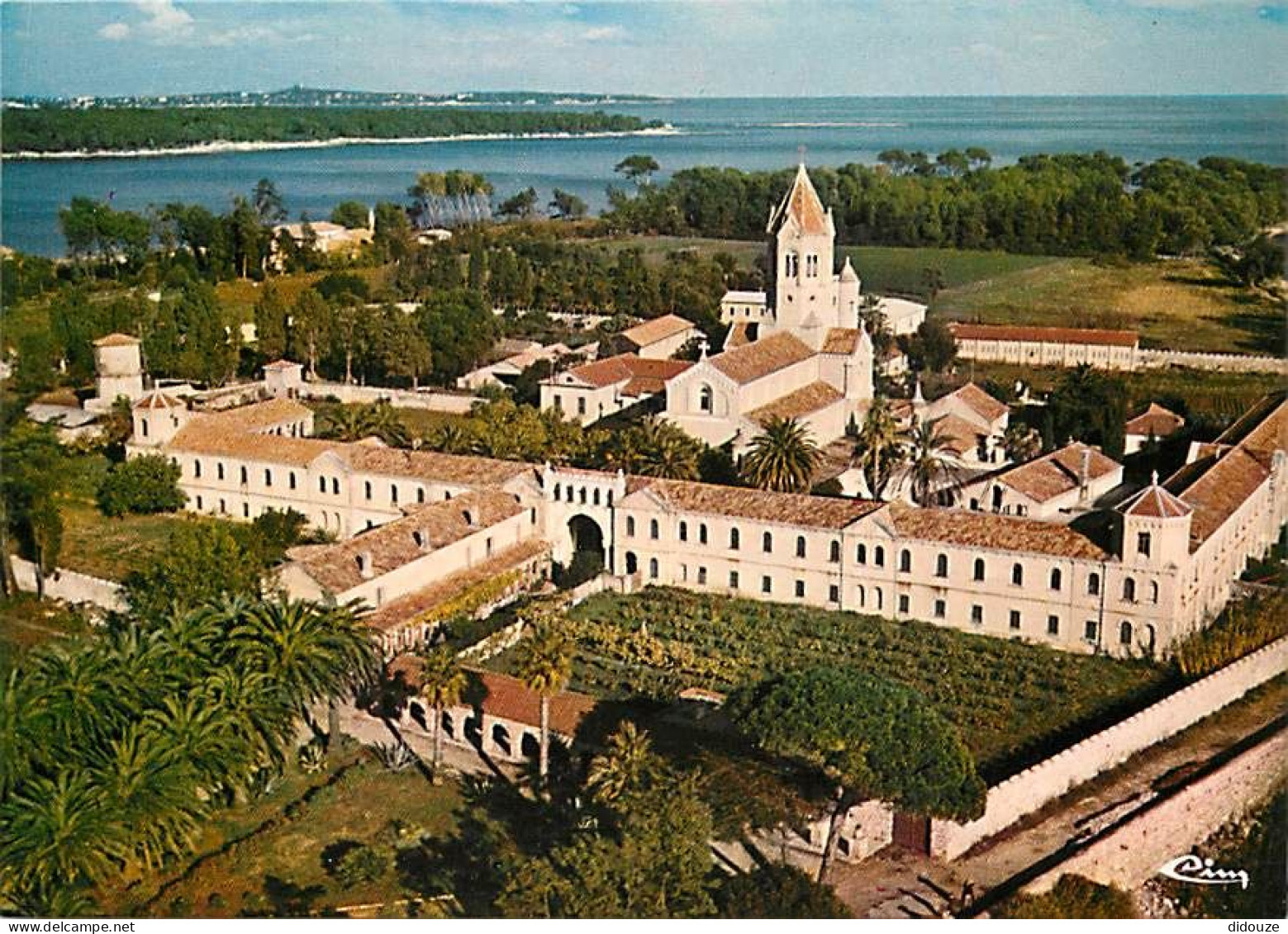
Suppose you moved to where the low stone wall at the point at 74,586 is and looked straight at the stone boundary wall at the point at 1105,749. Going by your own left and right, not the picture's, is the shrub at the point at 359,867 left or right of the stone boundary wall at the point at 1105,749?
right

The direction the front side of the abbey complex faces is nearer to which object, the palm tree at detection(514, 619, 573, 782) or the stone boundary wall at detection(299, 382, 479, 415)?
the palm tree

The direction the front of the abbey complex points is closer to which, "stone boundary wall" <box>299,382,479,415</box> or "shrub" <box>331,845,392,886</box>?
the shrub

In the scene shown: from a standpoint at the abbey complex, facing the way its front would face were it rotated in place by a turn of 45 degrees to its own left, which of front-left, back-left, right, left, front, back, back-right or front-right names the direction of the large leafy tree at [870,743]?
front

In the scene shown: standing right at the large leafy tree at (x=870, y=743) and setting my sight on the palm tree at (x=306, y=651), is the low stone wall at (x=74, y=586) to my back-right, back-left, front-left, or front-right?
front-right

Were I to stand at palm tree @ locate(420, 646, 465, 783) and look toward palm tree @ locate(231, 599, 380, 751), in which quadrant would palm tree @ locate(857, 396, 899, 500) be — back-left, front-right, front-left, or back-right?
back-right

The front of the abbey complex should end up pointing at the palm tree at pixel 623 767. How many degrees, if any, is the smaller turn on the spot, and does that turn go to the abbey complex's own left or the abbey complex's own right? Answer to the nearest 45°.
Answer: approximately 45° to the abbey complex's own left

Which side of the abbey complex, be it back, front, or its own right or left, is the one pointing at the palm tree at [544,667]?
front

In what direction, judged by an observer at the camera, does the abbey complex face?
facing the viewer and to the left of the viewer

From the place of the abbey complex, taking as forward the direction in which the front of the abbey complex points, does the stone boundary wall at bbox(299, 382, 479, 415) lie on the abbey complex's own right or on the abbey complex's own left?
on the abbey complex's own right

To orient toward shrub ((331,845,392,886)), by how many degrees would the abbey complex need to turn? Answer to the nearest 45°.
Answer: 0° — it already faces it

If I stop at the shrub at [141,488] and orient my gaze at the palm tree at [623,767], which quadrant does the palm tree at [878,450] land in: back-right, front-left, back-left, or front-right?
front-left
